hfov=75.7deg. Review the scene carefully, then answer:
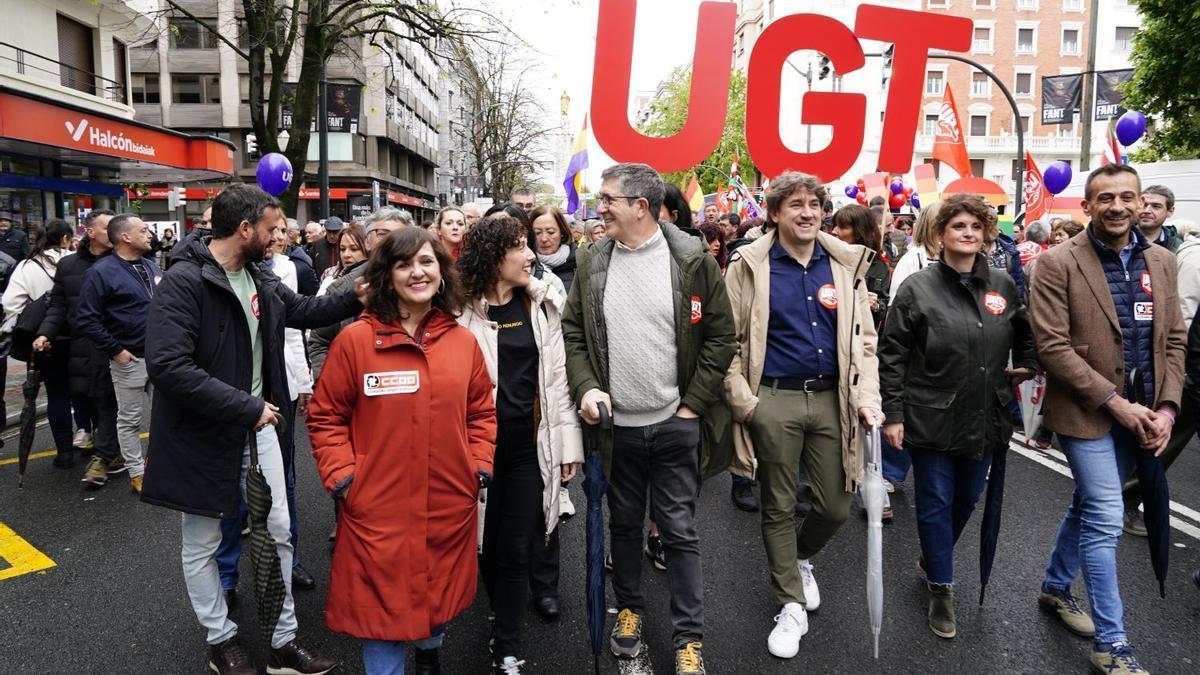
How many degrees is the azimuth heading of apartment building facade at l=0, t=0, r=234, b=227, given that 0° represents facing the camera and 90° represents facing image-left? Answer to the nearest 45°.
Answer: approximately 315°

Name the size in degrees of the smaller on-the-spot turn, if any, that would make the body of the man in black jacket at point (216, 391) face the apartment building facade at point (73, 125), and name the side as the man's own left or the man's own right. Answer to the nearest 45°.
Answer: approximately 135° to the man's own left

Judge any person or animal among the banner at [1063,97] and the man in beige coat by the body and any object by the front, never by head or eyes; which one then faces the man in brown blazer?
the banner

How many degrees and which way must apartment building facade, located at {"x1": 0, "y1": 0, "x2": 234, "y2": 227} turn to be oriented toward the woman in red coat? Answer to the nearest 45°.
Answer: approximately 45° to its right

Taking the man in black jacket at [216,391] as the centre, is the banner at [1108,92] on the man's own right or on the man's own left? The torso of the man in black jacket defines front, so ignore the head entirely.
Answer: on the man's own left

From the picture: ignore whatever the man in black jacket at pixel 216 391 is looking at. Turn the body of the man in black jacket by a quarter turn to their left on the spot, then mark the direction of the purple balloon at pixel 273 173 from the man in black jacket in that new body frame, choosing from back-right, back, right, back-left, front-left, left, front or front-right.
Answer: front-left

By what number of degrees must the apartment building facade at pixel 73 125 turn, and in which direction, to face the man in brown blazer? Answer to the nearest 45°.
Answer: approximately 45° to its right

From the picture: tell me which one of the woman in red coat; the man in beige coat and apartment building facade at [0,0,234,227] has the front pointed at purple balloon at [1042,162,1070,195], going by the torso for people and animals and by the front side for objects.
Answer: the apartment building facade

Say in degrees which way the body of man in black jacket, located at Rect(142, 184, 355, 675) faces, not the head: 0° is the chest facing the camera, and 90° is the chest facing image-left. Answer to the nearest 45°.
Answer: approximately 315°
